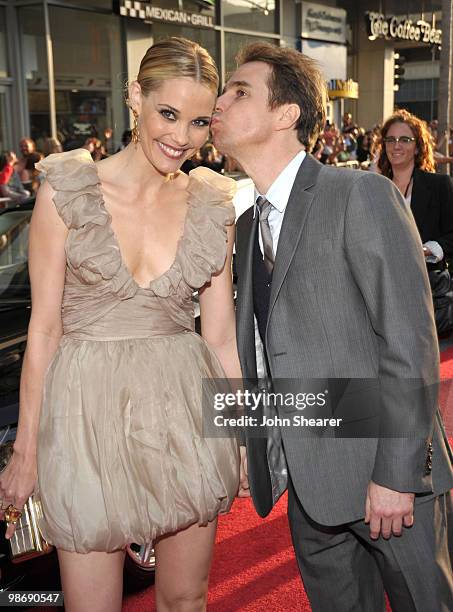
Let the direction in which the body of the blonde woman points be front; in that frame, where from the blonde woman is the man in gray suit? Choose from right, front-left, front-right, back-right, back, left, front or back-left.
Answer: left

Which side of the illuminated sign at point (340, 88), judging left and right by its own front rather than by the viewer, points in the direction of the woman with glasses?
front

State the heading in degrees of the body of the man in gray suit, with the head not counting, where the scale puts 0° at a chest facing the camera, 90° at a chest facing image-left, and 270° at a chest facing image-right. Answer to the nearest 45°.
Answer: approximately 45°

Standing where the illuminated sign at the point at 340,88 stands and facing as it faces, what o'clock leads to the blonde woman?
The blonde woman is roughly at 12 o'clock from the illuminated sign.

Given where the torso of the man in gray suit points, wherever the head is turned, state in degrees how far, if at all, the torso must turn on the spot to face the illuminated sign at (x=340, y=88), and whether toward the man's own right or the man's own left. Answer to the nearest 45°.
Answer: approximately 135° to the man's own right

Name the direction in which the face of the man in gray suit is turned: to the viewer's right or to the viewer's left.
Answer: to the viewer's left

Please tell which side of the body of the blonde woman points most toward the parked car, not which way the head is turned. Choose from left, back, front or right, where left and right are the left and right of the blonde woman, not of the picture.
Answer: back

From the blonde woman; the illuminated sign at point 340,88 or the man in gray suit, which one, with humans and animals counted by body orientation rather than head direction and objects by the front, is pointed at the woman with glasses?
the illuminated sign

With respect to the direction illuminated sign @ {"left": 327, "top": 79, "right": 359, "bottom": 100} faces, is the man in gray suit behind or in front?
in front

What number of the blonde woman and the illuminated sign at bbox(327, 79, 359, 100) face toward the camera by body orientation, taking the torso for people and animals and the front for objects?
2

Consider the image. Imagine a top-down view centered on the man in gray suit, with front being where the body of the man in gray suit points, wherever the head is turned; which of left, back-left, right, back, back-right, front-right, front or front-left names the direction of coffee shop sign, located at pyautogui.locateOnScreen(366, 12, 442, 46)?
back-right

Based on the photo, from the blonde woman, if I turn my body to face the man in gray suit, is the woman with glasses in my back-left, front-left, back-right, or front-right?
front-left

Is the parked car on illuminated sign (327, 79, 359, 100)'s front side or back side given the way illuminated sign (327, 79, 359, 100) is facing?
on the front side

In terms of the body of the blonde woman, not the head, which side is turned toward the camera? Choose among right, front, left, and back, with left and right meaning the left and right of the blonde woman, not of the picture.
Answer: front

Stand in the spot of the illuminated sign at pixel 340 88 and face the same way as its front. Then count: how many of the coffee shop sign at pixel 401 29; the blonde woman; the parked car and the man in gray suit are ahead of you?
3

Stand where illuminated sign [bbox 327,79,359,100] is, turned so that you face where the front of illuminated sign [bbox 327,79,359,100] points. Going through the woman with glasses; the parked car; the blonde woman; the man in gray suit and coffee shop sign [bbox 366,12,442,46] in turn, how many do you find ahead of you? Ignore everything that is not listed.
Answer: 4
